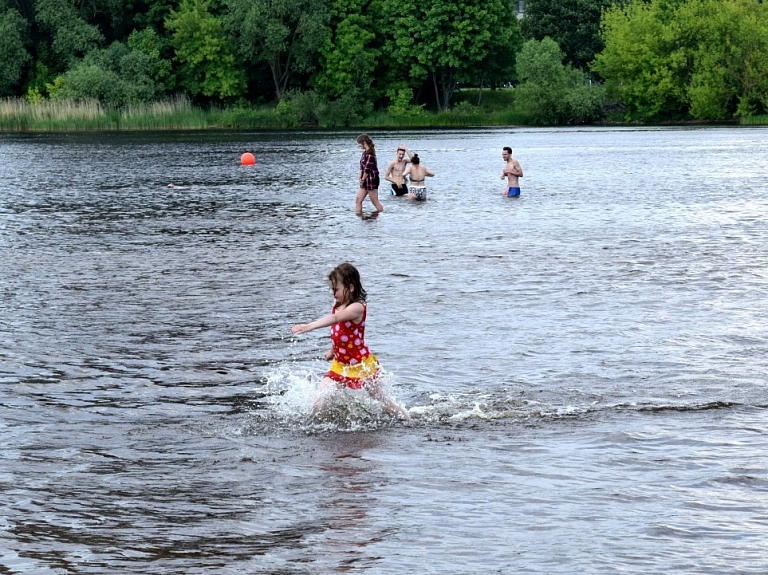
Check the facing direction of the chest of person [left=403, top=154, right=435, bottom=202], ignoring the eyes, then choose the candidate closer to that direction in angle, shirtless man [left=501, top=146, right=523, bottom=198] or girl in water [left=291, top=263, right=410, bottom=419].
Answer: the shirtless man

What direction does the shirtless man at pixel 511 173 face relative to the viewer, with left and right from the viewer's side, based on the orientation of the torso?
facing the viewer and to the left of the viewer

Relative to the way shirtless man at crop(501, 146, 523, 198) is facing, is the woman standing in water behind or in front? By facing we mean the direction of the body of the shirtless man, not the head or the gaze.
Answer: in front

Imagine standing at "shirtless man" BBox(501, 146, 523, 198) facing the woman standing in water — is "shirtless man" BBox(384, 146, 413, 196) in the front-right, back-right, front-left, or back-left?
front-right

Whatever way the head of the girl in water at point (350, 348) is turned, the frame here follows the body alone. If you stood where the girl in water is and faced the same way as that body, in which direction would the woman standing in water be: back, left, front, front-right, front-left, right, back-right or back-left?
right

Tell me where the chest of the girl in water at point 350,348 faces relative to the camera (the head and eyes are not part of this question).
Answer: to the viewer's left

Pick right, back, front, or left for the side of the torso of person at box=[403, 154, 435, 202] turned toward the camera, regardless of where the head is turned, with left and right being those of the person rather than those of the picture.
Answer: back

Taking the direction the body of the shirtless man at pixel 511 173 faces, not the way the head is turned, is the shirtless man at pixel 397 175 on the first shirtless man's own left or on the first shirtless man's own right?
on the first shirtless man's own right

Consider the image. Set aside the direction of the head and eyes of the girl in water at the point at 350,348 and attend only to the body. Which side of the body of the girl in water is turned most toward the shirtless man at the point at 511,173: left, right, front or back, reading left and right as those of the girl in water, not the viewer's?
right

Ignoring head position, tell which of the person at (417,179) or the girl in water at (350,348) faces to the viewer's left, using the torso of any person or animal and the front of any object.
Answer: the girl in water

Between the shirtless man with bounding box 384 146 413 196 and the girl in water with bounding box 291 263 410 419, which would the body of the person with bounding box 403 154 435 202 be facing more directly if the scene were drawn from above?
the shirtless man
